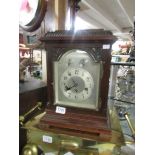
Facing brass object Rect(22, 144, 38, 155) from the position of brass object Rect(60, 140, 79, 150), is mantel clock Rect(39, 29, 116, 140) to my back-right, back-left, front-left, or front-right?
back-right

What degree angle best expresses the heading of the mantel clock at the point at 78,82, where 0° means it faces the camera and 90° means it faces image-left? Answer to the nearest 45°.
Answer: approximately 0°
